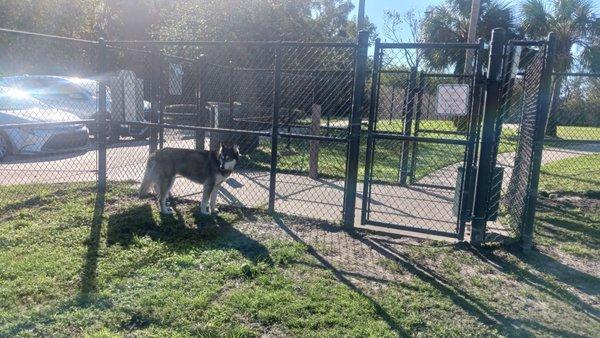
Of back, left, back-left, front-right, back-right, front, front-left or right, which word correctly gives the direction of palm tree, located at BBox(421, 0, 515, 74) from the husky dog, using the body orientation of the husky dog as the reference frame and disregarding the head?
front-left

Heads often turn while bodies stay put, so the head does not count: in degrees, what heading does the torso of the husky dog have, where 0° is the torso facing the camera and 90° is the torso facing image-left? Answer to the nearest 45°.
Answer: approximately 270°

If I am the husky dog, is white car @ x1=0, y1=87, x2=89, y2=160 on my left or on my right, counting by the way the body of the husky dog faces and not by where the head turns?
on my left

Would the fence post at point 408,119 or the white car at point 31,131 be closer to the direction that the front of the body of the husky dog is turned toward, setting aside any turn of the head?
the fence post

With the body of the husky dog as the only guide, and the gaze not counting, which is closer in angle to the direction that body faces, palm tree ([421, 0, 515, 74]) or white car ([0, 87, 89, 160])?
the palm tree

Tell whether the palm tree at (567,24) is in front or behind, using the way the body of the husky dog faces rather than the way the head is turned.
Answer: in front
